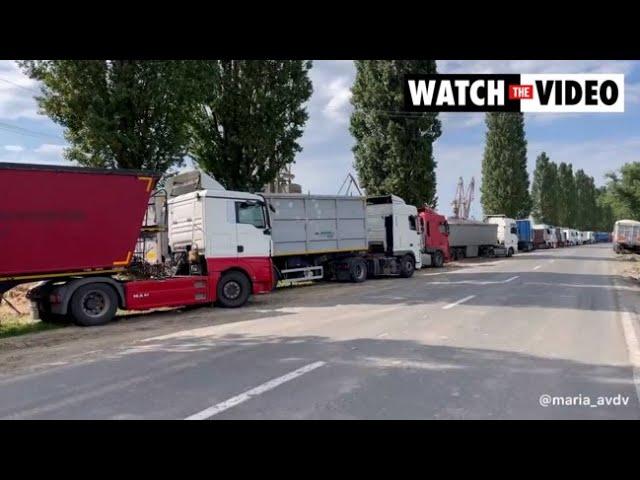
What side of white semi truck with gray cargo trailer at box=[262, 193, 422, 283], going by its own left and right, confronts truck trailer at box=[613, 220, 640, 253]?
front

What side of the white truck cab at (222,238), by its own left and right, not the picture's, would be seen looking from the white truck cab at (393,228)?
front

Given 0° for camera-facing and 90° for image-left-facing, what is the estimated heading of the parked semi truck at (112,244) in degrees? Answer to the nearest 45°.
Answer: approximately 225°

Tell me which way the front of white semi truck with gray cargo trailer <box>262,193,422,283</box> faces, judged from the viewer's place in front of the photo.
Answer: facing away from the viewer and to the right of the viewer

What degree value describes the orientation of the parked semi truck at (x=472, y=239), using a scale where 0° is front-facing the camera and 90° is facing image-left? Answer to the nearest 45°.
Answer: approximately 225°

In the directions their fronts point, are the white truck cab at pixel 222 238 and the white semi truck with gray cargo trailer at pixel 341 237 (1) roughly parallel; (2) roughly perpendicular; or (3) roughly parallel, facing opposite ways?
roughly parallel

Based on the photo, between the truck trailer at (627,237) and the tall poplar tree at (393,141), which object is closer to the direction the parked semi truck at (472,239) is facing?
the truck trailer

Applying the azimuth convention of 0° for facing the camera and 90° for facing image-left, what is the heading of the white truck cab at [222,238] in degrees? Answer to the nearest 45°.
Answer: approximately 225°

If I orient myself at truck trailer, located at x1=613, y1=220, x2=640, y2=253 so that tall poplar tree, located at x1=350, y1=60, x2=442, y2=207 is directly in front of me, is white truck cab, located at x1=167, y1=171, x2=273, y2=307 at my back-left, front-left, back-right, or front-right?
front-left

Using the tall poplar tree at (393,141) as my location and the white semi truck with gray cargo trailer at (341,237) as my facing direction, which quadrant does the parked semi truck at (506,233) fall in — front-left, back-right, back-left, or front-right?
back-left

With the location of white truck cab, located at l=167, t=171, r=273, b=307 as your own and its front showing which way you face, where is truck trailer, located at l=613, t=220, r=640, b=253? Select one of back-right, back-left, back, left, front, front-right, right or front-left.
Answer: front

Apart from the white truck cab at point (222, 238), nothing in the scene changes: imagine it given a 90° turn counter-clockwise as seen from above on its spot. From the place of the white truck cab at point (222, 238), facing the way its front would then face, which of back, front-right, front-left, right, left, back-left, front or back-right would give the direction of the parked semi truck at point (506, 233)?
right

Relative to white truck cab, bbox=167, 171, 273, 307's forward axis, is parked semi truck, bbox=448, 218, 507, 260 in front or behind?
in front

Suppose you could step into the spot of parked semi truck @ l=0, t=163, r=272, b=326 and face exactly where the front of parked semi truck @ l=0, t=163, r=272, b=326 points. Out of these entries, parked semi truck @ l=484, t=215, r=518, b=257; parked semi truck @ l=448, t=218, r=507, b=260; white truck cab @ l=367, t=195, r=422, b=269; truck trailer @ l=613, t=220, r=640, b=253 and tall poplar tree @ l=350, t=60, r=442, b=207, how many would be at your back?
0

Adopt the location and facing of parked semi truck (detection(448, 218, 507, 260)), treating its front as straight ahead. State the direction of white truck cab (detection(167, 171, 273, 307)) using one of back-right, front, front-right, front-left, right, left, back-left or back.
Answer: back-right
